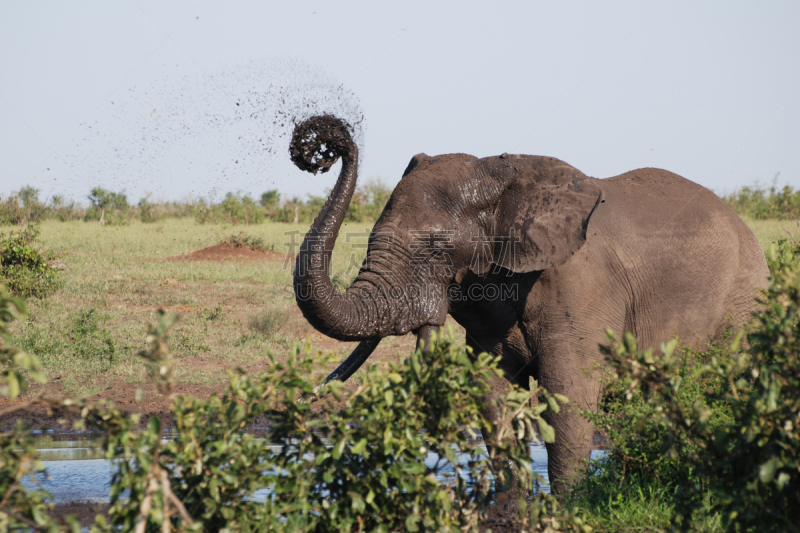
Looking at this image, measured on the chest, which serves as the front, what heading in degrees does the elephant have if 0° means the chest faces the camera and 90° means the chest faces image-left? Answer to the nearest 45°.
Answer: approximately 45°

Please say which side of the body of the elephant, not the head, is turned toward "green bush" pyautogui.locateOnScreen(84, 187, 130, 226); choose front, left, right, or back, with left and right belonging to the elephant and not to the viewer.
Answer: right

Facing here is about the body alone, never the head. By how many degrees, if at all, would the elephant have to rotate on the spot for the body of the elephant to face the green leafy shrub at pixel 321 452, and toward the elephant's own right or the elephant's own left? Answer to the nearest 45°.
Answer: approximately 45° to the elephant's own left

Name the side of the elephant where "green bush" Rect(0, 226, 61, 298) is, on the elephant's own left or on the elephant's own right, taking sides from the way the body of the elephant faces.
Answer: on the elephant's own right

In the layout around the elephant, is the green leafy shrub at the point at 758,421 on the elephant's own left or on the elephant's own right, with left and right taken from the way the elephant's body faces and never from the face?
on the elephant's own left

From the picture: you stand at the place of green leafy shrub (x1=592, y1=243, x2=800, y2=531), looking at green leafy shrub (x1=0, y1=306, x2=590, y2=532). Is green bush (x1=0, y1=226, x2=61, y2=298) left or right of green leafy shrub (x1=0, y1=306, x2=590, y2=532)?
right

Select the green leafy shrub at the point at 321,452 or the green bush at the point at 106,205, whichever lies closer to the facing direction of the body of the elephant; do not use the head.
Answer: the green leafy shrub
